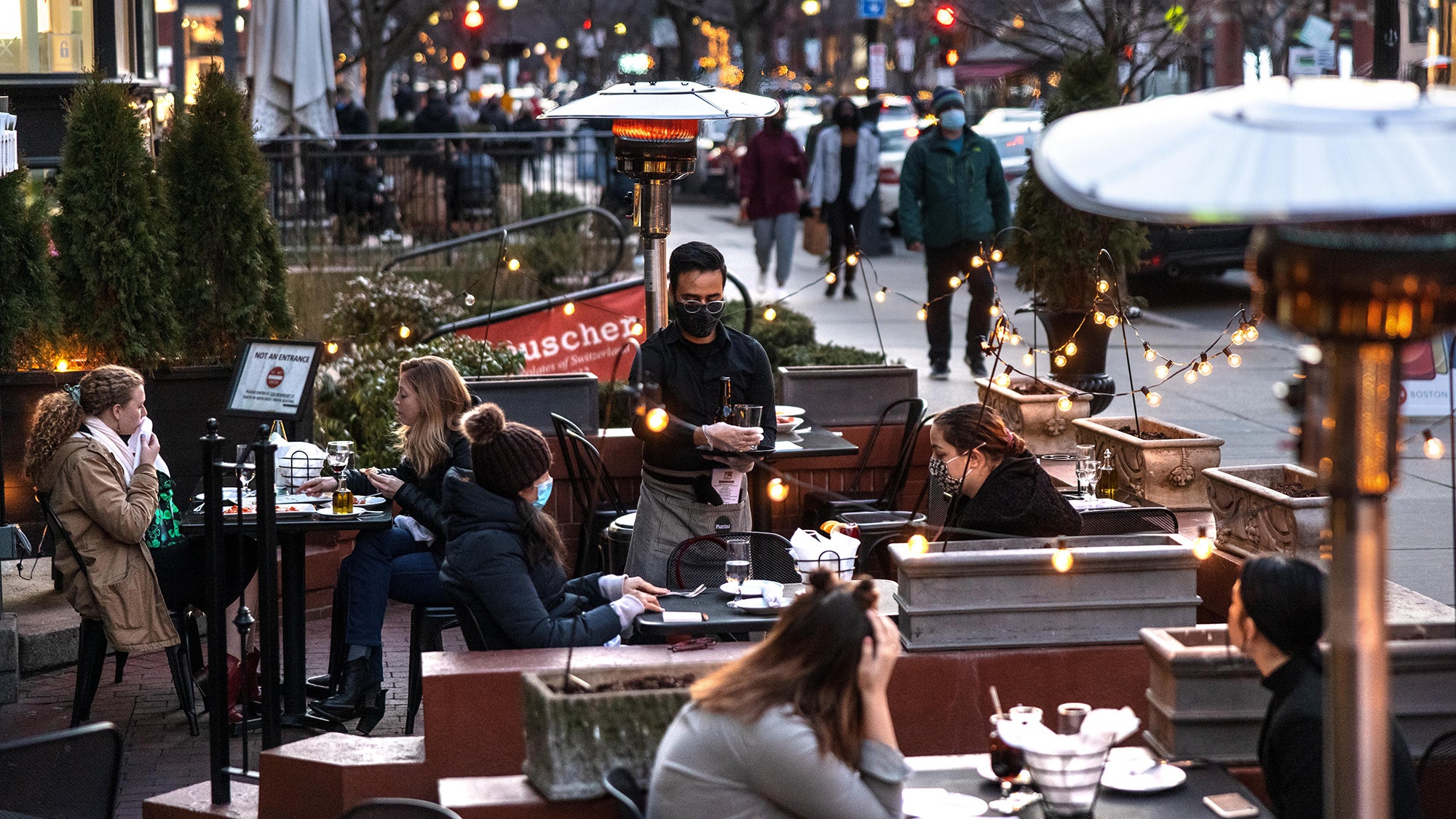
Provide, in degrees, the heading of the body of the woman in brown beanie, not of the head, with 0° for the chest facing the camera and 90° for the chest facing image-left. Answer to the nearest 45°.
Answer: approximately 270°

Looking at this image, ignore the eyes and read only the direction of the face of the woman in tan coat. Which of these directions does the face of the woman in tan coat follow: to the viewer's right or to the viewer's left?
to the viewer's right

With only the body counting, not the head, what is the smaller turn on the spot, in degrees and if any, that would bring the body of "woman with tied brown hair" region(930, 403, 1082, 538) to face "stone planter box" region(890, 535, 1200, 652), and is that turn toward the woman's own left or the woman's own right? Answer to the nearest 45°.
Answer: approximately 90° to the woman's own left

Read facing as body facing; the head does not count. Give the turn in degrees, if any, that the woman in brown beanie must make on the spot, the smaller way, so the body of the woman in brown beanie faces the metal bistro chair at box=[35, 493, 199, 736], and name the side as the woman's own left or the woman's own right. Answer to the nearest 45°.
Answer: approximately 135° to the woman's own left

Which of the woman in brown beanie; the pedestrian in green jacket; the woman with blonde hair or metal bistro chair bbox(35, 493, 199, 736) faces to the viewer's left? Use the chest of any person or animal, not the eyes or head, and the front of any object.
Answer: the woman with blonde hair

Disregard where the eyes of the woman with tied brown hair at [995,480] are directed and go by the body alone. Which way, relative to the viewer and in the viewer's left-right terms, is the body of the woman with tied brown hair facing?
facing to the left of the viewer

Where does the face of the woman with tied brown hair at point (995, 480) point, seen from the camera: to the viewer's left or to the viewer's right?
to the viewer's left

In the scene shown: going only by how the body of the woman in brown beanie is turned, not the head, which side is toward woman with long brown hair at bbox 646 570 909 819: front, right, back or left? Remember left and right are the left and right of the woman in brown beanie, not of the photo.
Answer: right

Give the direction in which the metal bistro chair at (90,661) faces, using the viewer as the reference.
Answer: facing to the right of the viewer

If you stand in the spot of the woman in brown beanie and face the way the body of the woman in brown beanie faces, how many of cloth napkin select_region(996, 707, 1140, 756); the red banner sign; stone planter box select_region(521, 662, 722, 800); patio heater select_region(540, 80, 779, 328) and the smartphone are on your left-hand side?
2

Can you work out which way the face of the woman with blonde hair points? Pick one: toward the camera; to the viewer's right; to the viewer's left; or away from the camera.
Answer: to the viewer's left

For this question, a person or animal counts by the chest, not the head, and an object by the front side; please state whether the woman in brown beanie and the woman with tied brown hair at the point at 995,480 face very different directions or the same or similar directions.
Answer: very different directions

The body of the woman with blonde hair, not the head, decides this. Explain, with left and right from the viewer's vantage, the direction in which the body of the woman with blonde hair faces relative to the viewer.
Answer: facing to the left of the viewer
